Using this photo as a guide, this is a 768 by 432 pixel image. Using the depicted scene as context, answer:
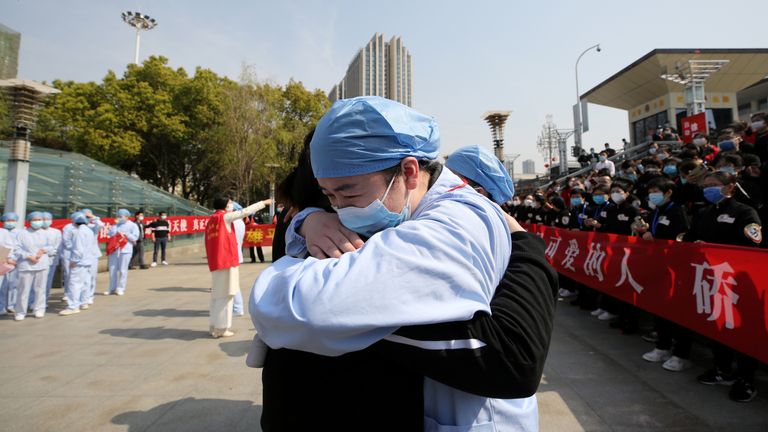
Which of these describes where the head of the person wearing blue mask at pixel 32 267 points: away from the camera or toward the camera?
toward the camera

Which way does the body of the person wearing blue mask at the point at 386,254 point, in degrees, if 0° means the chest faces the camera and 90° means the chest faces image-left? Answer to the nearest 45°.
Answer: approximately 45°

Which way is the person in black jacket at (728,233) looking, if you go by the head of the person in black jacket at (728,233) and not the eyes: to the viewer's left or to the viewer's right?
to the viewer's left

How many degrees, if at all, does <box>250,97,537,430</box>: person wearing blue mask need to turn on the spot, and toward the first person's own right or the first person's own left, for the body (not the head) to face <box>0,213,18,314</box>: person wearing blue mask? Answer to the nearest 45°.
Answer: approximately 90° to the first person's own right

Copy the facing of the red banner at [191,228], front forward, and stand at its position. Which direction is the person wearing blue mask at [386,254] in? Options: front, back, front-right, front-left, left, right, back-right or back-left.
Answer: front

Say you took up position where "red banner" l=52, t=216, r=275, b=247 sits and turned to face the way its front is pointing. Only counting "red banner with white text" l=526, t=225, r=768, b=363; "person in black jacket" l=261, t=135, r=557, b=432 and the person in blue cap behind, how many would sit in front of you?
3

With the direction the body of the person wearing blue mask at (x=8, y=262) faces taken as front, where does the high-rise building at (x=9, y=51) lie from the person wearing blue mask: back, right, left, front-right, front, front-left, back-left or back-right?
back-left

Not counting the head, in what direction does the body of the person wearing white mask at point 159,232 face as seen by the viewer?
toward the camera

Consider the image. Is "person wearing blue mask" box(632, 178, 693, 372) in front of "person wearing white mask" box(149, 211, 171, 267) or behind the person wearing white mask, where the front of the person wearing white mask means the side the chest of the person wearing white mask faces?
in front

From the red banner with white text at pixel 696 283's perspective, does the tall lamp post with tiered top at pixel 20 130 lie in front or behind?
in front

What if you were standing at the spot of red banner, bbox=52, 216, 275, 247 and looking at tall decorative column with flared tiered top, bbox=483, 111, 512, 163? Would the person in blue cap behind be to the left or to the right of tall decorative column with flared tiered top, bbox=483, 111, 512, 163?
right

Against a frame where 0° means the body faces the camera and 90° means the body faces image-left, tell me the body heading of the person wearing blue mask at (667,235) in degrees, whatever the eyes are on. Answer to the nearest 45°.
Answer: approximately 45°
